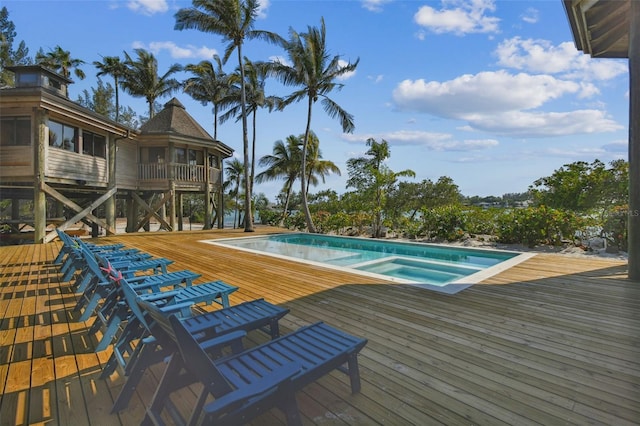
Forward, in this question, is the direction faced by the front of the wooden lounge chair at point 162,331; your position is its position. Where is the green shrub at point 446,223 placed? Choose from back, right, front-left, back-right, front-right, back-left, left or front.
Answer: front

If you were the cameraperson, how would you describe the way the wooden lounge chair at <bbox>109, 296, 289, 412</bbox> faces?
facing away from the viewer and to the right of the viewer

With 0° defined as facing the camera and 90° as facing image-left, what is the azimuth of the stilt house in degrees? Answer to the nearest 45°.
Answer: approximately 315°

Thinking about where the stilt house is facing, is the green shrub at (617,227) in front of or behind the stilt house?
in front

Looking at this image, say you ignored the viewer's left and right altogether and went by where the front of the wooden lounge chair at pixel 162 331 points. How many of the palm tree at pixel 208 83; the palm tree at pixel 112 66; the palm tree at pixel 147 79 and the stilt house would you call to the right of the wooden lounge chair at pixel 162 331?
0

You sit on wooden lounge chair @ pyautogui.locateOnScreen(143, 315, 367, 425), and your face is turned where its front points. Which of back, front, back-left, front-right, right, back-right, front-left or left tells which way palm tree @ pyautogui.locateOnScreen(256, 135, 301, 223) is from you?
front-left

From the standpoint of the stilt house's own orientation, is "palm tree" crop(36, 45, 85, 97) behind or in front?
behind

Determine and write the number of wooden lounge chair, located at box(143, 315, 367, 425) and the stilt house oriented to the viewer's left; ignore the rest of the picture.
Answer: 0

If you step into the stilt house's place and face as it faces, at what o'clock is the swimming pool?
The swimming pool is roughly at 12 o'clock from the stilt house.

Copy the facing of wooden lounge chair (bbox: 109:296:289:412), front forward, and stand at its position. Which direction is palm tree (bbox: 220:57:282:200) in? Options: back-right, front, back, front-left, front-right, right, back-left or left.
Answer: front-left

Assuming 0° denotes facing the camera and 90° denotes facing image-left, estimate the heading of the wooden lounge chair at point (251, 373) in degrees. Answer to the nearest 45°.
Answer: approximately 225°

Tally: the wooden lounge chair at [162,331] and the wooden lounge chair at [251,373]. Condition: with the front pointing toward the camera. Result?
0

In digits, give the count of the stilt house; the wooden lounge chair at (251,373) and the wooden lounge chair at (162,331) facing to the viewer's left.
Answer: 0

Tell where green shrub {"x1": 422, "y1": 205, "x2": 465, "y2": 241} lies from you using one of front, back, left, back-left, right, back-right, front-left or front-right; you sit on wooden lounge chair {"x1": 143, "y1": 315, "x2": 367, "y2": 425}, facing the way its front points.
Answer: front

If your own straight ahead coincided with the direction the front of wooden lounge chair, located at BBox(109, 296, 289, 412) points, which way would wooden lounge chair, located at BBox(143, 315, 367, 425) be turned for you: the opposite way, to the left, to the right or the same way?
the same way

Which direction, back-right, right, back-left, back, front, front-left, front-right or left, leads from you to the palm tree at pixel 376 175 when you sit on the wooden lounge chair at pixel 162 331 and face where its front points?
front
